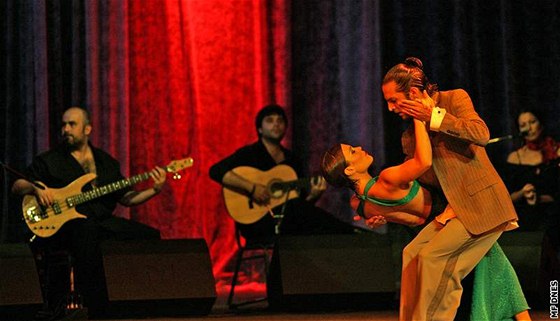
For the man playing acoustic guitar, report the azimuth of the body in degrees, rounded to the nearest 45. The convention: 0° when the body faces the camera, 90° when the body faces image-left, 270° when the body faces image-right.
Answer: approximately 315°

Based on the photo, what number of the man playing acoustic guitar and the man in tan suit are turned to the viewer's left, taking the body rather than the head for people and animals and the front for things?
1

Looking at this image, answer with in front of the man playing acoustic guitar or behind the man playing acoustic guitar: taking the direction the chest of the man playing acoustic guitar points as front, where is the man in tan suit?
in front

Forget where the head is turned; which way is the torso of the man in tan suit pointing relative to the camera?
to the viewer's left

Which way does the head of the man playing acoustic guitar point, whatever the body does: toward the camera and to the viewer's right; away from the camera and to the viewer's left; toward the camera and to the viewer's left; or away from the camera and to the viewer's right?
toward the camera and to the viewer's right

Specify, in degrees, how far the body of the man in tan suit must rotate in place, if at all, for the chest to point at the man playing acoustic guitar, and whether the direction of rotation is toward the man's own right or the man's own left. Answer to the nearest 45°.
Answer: approximately 45° to the man's own right
